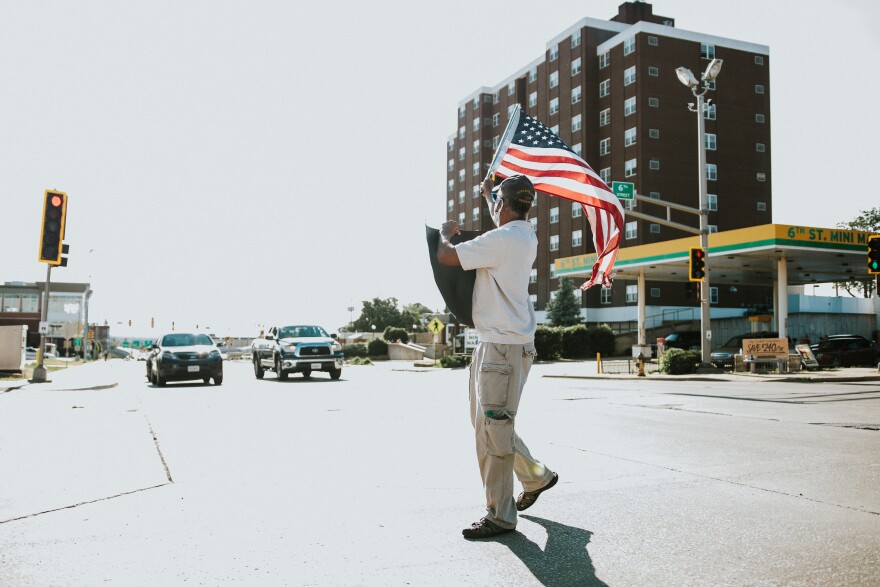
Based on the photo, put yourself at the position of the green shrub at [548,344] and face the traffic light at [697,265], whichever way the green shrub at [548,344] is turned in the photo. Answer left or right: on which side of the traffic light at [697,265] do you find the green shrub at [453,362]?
right

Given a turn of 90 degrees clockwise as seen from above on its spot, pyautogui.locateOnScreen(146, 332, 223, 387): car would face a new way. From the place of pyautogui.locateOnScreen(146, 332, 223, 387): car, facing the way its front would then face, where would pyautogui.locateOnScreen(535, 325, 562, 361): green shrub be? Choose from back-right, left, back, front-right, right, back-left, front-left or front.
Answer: back-right

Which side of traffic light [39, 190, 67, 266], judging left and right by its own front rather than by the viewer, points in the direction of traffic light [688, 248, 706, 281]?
left

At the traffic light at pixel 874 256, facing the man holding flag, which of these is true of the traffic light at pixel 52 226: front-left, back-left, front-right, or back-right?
front-right

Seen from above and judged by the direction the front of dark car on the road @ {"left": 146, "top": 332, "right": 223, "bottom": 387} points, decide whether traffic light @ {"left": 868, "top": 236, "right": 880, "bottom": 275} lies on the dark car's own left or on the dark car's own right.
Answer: on the dark car's own left

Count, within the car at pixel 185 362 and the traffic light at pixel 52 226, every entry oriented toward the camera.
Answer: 2

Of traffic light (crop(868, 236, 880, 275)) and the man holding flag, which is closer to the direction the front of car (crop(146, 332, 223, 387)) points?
the man holding flag

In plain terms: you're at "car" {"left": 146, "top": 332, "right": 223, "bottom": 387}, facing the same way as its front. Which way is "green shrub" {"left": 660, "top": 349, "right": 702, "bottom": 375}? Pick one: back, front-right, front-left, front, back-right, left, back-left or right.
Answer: left

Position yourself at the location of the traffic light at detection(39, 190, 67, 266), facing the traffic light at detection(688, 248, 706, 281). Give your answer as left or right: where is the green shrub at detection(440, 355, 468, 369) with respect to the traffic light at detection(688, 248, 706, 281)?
left

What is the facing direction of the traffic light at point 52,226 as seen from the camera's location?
facing the viewer

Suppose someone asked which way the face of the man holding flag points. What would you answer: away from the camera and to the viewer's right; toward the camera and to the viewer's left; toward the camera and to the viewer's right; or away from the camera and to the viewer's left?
away from the camera and to the viewer's left

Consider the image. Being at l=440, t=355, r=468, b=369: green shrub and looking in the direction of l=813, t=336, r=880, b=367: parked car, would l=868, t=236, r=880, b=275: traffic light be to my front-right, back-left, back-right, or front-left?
front-right

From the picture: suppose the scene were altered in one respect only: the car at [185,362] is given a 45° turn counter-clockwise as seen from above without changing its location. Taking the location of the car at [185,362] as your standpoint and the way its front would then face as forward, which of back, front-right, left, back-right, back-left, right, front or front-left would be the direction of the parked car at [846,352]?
front-left

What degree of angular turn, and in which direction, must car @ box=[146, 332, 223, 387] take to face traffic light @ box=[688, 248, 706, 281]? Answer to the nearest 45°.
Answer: approximately 90° to its left
